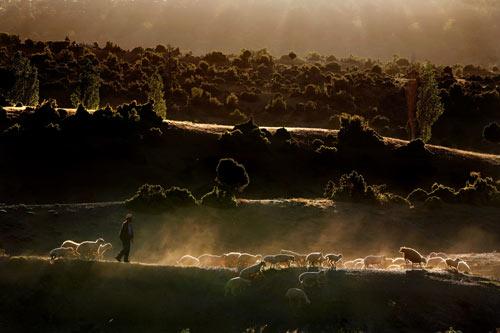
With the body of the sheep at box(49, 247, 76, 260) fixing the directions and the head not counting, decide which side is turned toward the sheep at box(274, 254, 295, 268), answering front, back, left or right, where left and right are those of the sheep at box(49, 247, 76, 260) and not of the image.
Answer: back

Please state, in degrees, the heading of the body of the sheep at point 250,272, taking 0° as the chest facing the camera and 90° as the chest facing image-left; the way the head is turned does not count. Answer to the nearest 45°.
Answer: approximately 270°

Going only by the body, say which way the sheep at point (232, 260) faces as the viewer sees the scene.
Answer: to the viewer's right

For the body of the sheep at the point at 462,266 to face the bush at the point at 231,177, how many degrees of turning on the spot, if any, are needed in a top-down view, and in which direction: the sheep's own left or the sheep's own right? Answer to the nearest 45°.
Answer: approximately 135° to the sheep's own left

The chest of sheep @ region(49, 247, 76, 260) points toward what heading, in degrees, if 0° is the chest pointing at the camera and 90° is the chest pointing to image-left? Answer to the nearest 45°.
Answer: approximately 90°
